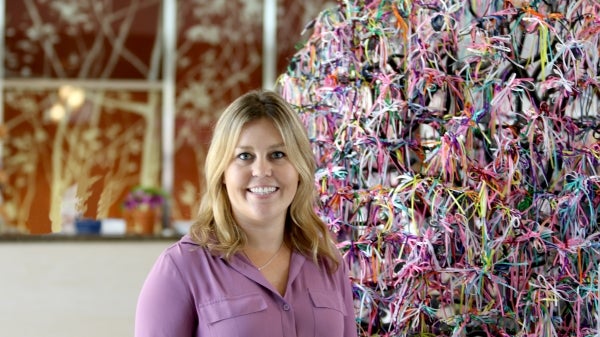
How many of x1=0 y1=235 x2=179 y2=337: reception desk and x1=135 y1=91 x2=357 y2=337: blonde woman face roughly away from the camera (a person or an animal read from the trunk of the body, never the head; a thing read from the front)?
0

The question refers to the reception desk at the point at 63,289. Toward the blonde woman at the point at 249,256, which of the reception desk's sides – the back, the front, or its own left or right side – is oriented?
front

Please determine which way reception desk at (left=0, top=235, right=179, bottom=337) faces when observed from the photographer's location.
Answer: facing the viewer

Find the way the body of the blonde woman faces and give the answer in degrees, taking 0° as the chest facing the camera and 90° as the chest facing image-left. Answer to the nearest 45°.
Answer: approximately 315°

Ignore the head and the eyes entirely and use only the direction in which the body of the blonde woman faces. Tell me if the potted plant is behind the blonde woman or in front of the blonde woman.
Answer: behind

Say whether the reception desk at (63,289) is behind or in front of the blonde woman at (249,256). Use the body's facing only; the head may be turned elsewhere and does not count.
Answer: behind
